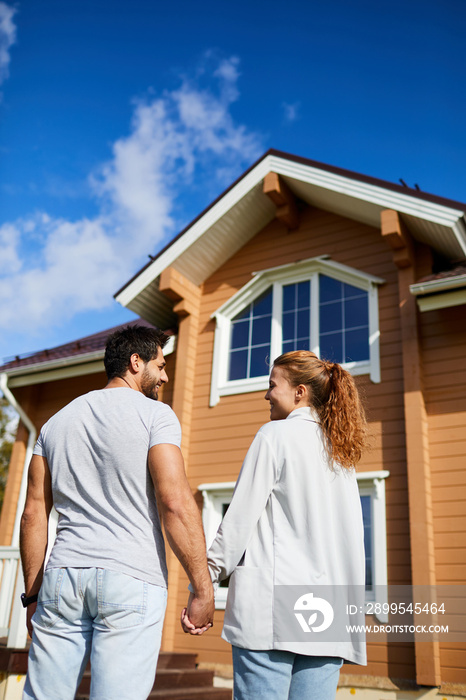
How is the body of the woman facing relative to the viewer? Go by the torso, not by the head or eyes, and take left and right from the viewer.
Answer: facing away from the viewer and to the left of the viewer

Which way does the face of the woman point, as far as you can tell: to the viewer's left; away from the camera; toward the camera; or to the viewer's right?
to the viewer's left

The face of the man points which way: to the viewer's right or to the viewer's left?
to the viewer's right

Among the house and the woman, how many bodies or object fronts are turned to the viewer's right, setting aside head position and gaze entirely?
0

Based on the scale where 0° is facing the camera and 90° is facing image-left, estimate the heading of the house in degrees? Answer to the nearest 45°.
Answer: approximately 45°

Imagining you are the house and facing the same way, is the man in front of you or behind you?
in front

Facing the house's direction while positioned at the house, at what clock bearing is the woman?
The woman is roughly at 11 o'clock from the house.
